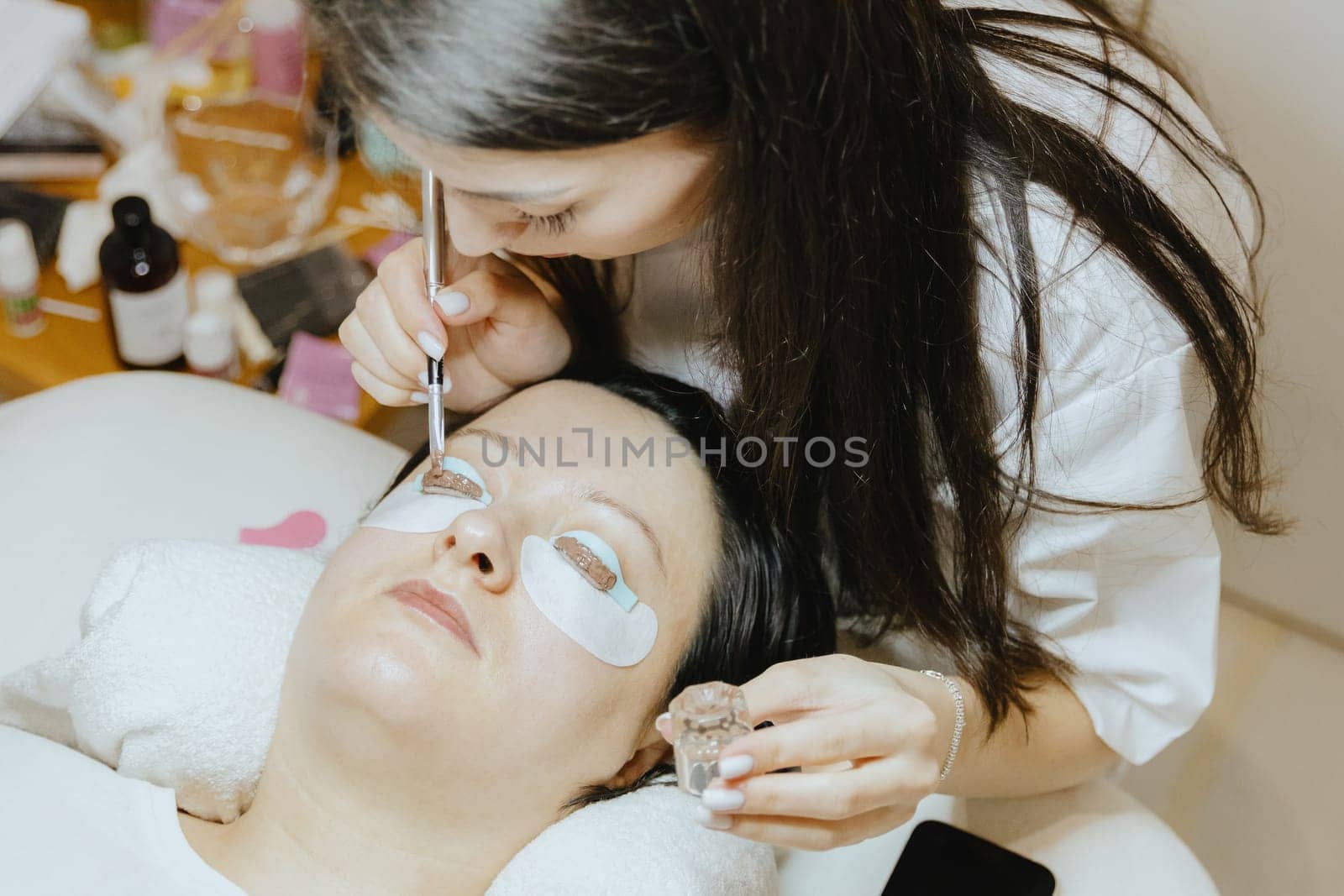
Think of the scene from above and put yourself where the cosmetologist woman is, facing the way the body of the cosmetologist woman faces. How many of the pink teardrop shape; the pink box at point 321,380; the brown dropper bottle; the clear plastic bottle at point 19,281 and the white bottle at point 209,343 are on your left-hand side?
0

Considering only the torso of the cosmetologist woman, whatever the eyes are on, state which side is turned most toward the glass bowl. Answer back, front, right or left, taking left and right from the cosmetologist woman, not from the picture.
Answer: right

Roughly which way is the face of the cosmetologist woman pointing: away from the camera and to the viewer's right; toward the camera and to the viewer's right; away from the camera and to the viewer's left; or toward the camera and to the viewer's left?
toward the camera and to the viewer's left

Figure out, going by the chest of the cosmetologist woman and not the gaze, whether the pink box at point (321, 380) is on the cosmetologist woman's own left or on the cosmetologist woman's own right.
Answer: on the cosmetologist woman's own right

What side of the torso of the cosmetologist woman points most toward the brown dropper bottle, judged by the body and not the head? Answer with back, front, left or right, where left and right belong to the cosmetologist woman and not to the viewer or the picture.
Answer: right

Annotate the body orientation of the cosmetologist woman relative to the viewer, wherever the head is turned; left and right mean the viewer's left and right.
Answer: facing the viewer and to the left of the viewer

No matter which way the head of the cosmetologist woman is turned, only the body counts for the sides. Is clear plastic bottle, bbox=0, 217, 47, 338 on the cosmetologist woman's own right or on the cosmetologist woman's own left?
on the cosmetologist woman's own right

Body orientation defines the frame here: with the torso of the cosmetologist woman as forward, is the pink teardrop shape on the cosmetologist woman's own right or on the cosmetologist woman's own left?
on the cosmetologist woman's own right
